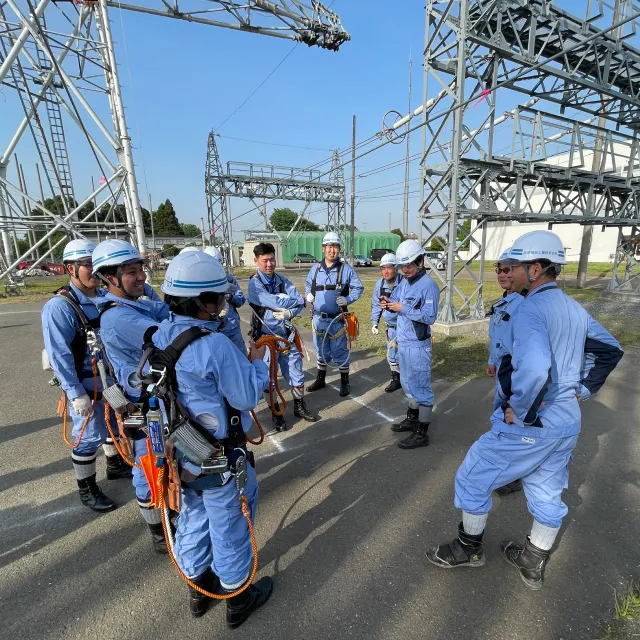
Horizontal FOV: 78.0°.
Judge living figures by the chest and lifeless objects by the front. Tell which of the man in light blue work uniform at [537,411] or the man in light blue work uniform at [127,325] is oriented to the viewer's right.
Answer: the man in light blue work uniform at [127,325]

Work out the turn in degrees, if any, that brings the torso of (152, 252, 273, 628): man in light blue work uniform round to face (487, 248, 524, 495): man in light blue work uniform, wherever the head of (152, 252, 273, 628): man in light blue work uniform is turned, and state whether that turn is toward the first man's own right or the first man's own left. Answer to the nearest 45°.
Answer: approximately 45° to the first man's own right

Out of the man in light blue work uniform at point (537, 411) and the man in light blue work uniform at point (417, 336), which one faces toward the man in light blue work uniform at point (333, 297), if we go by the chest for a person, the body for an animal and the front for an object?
the man in light blue work uniform at point (537, 411)

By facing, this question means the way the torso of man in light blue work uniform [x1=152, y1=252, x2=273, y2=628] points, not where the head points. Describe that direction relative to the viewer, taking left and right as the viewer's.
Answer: facing away from the viewer and to the right of the viewer

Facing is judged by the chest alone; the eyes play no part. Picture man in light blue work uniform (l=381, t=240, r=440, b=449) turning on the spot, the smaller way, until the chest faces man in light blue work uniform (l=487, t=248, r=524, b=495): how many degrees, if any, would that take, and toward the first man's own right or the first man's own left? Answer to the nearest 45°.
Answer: approximately 90° to the first man's own left

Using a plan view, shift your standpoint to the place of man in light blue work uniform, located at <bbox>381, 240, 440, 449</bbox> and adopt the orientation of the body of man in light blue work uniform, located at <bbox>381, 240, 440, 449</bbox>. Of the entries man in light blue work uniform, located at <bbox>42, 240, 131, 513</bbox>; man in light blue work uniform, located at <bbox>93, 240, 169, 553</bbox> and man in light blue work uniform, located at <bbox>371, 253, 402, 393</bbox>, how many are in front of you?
2

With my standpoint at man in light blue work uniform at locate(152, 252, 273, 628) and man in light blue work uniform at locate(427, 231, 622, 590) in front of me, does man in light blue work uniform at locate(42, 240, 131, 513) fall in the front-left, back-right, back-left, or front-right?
back-left

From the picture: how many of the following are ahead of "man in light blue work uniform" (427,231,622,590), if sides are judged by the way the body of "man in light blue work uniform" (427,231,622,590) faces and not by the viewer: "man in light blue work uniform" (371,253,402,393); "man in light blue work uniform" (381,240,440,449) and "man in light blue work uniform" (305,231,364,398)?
3

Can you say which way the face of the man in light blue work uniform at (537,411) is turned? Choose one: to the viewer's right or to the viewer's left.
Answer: to the viewer's left

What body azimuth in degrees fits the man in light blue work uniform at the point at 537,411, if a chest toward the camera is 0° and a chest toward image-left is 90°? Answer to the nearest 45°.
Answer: approximately 135°

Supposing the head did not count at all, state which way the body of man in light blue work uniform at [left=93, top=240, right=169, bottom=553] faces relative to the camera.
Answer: to the viewer's right

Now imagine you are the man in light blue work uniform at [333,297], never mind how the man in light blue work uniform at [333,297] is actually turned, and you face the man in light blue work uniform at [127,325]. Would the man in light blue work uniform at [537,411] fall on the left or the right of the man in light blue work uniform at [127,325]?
left
